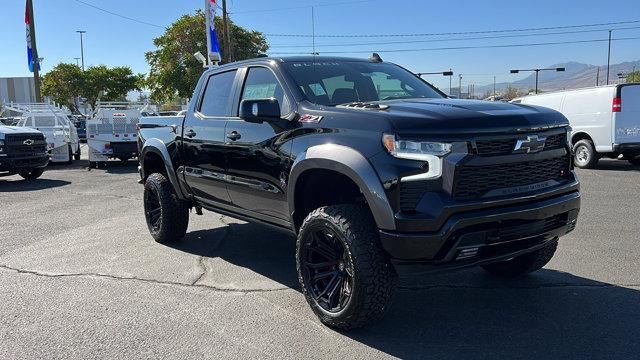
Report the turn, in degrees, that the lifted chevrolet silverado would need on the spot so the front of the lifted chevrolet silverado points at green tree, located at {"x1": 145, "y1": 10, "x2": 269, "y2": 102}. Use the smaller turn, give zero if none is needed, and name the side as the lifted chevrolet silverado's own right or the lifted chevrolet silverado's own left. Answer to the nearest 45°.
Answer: approximately 135° to the lifted chevrolet silverado's own left

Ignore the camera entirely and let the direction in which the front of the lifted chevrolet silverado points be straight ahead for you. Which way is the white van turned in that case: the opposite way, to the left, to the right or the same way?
the opposite way

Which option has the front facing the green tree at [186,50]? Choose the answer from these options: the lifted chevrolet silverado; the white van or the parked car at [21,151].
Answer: the white van

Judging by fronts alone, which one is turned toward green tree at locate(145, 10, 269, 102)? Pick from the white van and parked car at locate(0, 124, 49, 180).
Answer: the white van

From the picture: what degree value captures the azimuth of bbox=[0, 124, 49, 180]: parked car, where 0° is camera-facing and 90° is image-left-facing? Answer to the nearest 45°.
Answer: approximately 315°

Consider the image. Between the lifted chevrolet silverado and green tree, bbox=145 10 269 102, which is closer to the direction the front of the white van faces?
the green tree

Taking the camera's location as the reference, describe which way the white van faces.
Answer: facing away from the viewer and to the left of the viewer

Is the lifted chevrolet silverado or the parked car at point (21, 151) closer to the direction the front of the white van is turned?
the parked car

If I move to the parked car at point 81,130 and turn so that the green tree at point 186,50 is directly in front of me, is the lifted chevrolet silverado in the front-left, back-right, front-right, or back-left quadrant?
back-right

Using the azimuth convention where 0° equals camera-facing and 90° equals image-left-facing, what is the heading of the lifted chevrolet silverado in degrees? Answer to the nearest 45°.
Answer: approximately 315°

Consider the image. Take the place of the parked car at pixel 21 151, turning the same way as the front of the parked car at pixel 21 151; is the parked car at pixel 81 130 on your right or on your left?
on your left

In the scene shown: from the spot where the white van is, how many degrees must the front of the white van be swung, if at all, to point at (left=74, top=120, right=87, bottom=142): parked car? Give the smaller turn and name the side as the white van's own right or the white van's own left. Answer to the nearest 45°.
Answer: approximately 45° to the white van's own left

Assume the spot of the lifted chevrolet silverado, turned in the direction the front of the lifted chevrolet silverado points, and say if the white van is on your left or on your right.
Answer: on your left

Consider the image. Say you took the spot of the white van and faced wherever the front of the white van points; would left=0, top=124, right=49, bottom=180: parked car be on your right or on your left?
on your left

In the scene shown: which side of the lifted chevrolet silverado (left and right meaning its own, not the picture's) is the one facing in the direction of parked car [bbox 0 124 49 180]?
back

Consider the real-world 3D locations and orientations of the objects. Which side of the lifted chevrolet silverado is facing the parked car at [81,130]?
back
